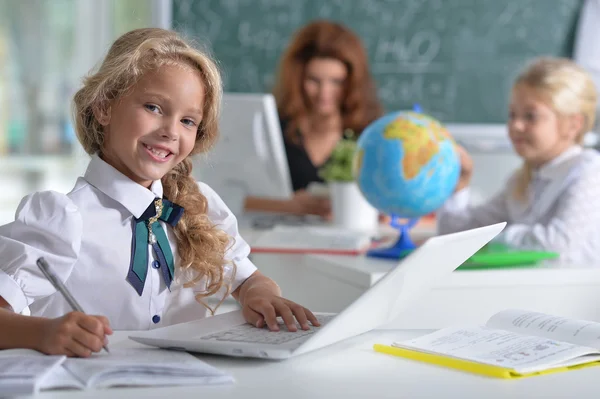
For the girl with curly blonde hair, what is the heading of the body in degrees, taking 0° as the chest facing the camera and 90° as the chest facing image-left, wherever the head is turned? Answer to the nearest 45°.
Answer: approximately 315°

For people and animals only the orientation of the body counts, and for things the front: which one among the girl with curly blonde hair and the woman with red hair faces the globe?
the woman with red hair

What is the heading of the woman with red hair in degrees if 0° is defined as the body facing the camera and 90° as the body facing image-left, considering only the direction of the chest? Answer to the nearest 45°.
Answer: approximately 0°

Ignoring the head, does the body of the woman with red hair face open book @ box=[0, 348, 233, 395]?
yes

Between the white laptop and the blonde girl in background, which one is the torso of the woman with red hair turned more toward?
the white laptop

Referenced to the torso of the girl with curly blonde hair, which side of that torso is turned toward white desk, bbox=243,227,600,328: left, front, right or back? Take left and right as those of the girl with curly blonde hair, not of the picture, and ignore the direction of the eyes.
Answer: left

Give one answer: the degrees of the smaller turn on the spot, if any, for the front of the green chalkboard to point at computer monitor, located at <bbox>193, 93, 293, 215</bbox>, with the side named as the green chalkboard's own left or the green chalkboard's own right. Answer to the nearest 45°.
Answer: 0° — it already faces it

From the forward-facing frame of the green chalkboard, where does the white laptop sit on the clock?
The white laptop is roughly at 12 o'clock from the green chalkboard.

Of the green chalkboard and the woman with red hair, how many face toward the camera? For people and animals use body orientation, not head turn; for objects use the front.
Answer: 2

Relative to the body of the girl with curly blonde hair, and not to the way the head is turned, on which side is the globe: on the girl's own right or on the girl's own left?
on the girl's own left
